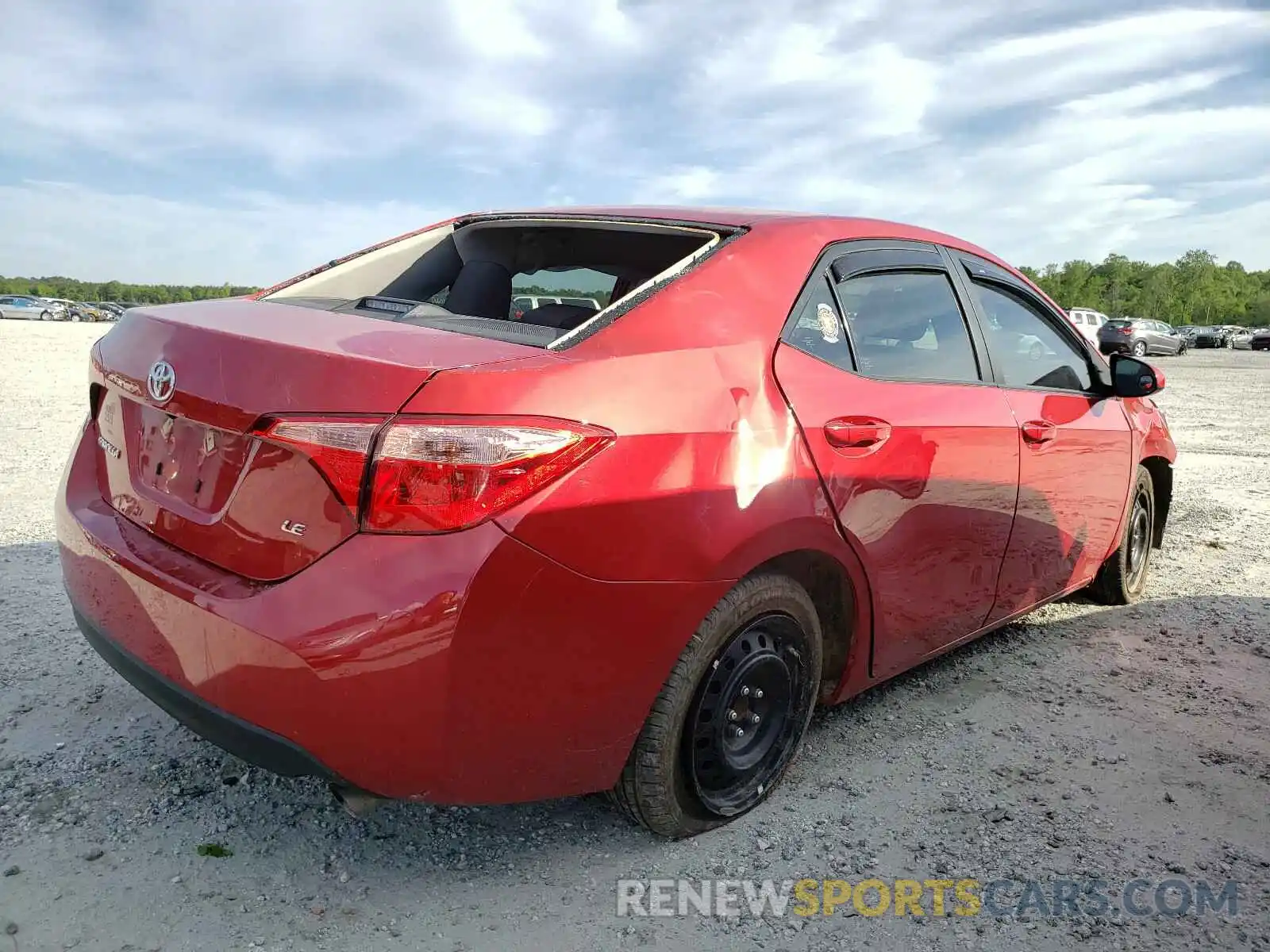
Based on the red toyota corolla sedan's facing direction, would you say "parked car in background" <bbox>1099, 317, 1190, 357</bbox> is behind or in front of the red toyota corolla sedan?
in front

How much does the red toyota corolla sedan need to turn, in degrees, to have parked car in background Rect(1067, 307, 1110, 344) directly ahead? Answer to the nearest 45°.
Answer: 0° — it already faces it

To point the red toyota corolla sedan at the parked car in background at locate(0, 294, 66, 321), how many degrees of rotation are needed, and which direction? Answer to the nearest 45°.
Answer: approximately 90° to its left

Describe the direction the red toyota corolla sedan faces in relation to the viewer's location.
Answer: facing away from the viewer and to the right of the viewer
